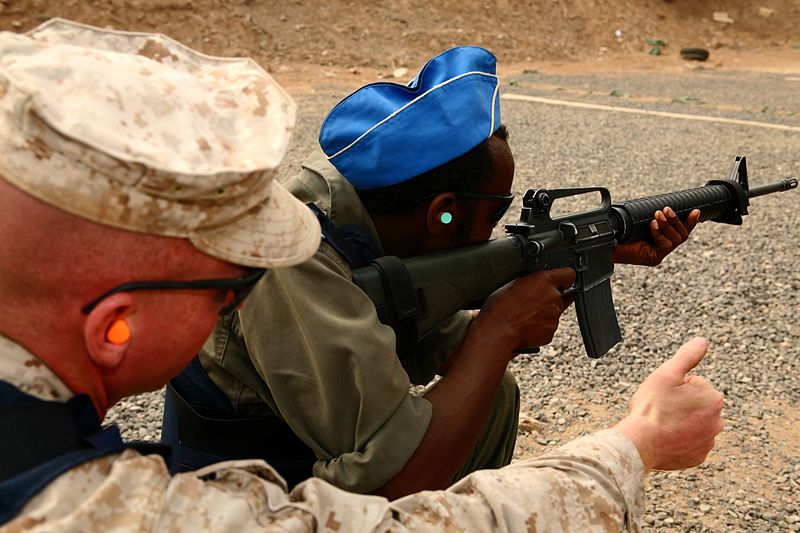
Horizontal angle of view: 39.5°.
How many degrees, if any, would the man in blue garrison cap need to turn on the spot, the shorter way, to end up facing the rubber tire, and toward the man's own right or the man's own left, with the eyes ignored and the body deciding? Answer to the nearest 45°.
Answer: approximately 45° to the man's own left

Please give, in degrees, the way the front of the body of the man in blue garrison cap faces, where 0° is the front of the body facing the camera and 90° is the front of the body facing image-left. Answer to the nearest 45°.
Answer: approximately 225°

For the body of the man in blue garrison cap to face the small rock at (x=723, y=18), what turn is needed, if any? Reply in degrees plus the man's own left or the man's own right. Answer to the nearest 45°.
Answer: approximately 45° to the man's own left

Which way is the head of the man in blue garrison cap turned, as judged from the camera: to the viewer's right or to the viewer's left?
to the viewer's right
